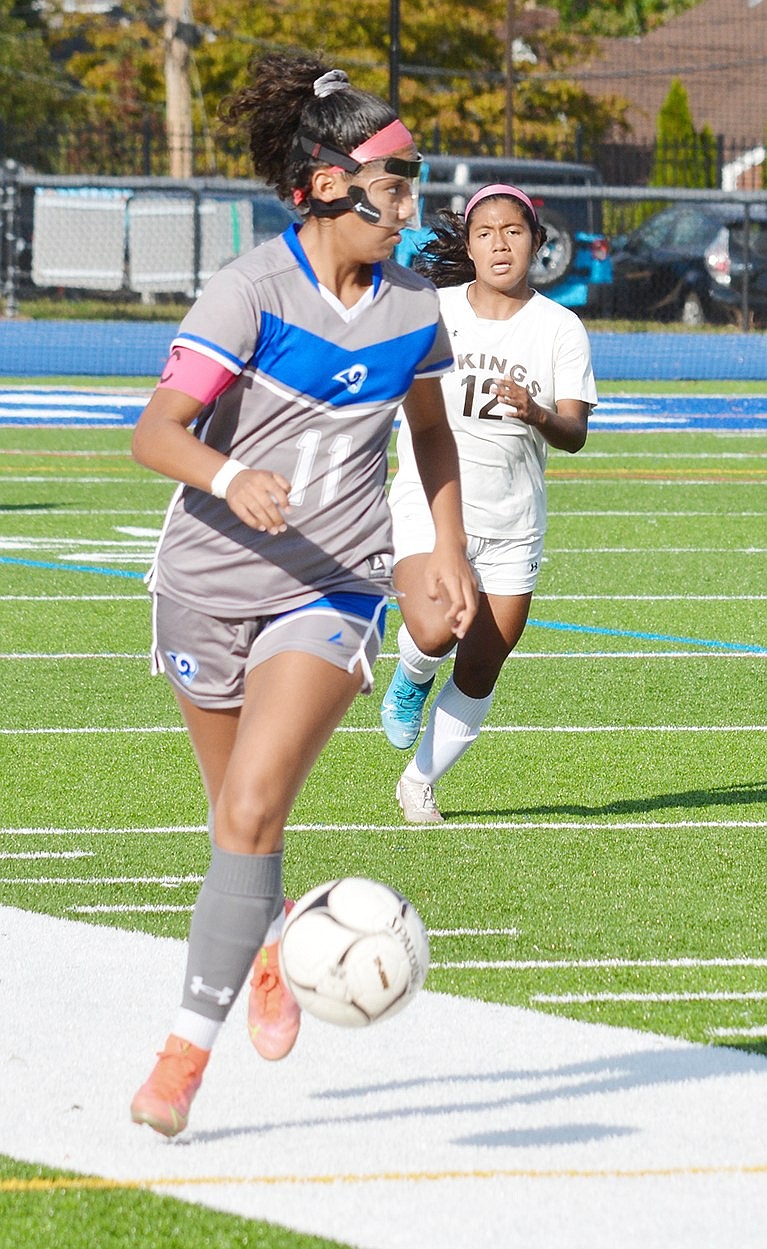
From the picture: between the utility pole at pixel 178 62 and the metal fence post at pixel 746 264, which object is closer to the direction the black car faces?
the utility pole

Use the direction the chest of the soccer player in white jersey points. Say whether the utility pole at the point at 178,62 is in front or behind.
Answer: behind

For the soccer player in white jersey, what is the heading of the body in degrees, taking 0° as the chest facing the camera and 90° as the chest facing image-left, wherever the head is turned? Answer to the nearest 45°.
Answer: approximately 0°

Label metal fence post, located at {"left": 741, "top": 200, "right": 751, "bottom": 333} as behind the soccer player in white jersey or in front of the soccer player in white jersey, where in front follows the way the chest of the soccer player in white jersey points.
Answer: behind

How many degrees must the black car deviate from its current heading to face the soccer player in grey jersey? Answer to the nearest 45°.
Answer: approximately 135° to its left

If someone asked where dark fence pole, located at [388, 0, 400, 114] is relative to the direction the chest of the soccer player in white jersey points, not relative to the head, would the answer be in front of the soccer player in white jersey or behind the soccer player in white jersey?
behind

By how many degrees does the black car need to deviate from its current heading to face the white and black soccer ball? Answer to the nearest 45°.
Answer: approximately 135° to its left

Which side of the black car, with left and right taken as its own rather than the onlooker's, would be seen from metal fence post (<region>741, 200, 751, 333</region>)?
back

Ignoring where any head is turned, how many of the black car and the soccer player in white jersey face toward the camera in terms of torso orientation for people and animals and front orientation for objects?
1

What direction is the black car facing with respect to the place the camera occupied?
facing away from the viewer and to the left of the viewer
